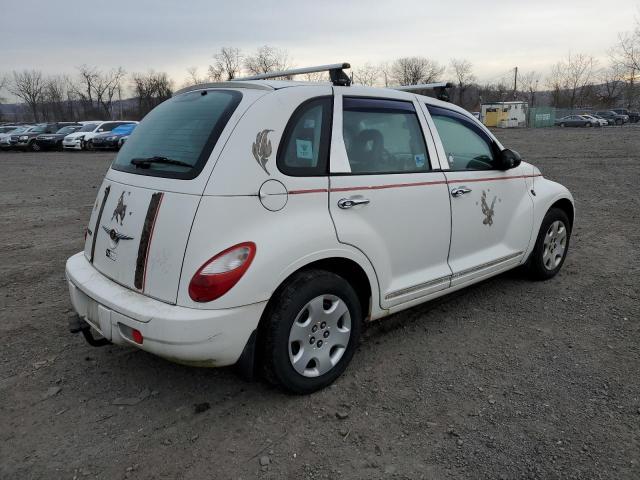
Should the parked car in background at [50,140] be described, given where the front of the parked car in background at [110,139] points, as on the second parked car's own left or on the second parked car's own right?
on the second parked car's own right

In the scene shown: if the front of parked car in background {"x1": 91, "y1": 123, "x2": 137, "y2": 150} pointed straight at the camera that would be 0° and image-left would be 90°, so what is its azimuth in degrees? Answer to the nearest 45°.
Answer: approximately 45°

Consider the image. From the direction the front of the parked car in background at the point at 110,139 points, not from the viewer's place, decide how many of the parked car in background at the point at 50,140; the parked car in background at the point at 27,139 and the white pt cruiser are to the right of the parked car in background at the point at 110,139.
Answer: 2

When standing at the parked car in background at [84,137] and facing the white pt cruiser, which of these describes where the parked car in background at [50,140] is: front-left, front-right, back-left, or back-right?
back-right

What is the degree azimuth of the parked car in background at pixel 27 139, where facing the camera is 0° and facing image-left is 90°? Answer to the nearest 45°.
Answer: approximately 45°

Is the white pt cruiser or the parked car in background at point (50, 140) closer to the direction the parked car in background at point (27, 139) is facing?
the white pt cruiser

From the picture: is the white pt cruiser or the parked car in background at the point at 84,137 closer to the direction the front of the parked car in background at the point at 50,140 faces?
the white pt cruiser

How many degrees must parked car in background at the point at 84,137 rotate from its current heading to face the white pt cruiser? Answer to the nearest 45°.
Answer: approximately 45° to its left

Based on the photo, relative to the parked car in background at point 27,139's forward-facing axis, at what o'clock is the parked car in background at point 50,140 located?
the parked car in background at point 50,140 is roughly at 9 o'clock from the parked car in background at point 27,139.

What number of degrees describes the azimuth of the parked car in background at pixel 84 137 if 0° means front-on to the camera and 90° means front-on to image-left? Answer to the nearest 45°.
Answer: approximately 45°

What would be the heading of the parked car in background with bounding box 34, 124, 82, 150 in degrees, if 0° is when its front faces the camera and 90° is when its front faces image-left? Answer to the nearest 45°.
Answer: approximately 45°

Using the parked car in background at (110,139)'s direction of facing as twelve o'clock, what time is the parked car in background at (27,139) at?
the parked car in background at (27,139) is roughly at 3 o'clock from the parked car in background at (110,139).

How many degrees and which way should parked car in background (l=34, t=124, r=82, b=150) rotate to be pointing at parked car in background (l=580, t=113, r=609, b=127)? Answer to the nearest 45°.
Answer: approximately 135° to its left
